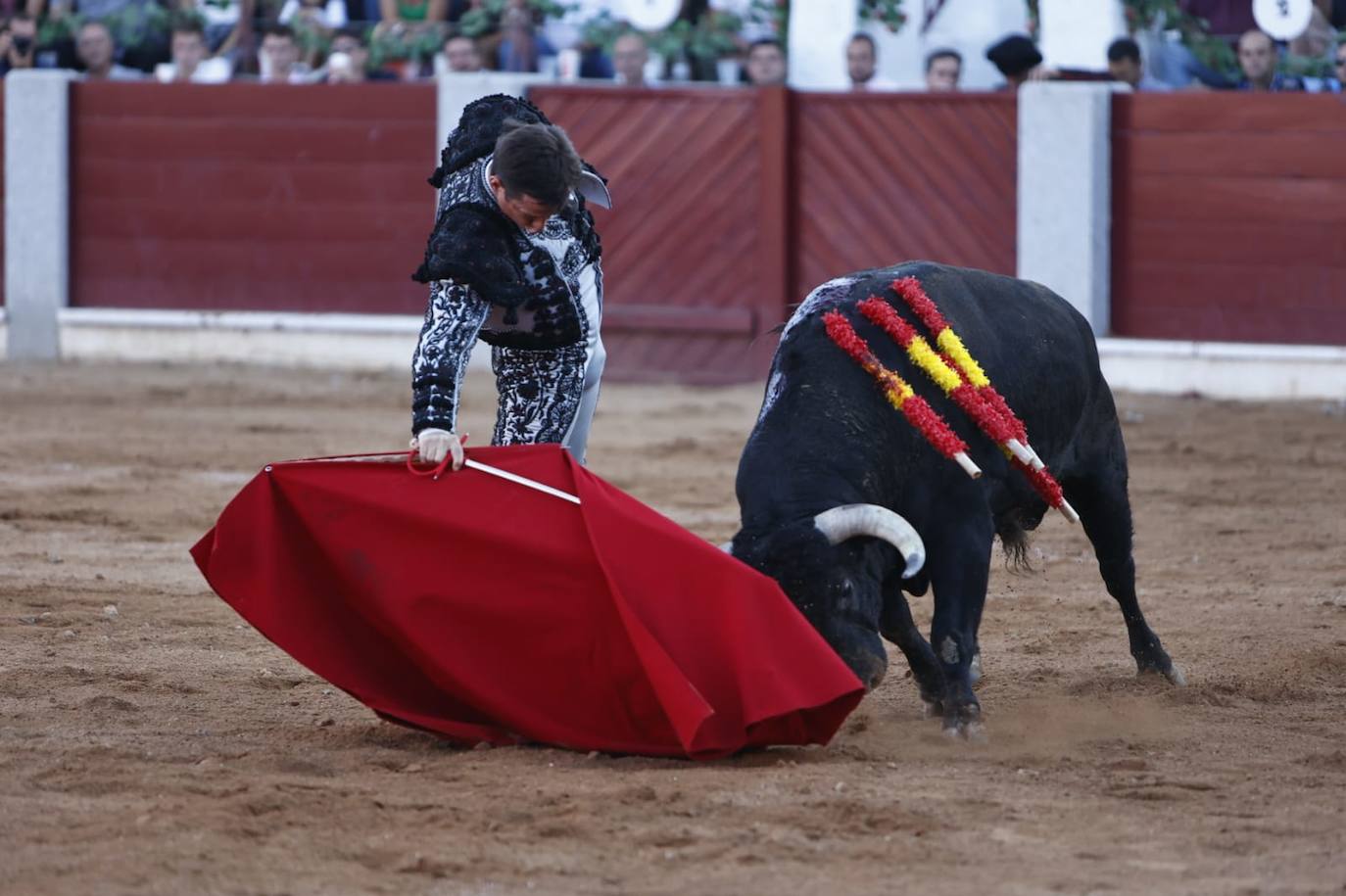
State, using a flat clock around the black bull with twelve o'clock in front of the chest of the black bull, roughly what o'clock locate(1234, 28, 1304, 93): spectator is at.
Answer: The spectator is roughly at 5 o'clock from the black bull.

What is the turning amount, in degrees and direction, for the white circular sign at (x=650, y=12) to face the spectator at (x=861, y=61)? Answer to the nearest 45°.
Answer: approximately 90° to its left

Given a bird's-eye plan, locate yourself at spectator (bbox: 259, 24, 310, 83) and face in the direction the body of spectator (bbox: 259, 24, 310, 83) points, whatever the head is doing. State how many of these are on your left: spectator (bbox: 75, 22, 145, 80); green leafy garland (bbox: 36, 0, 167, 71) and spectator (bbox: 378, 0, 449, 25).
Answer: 1

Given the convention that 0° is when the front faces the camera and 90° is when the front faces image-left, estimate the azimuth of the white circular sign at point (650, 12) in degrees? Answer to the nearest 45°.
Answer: approximately 0°

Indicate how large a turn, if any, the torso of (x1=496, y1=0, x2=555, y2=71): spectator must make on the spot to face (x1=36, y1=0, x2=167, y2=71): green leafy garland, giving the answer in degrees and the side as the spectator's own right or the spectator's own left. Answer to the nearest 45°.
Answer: approximately 135° to the spectator's own right

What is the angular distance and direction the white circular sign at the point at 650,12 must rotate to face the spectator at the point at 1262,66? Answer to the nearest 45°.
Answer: approximately 45° to its left

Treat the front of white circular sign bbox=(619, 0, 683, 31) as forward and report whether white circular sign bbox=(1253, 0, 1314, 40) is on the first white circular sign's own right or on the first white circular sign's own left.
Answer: on the first white circular sign's own left
